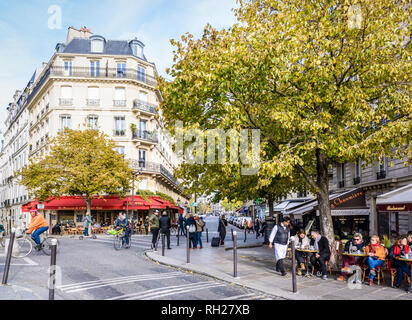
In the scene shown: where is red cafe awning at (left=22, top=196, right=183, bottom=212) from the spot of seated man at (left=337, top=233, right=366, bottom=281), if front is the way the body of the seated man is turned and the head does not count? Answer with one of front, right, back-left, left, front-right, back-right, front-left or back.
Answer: right

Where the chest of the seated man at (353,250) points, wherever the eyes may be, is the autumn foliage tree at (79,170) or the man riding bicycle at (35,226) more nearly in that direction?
the man riding bicycle

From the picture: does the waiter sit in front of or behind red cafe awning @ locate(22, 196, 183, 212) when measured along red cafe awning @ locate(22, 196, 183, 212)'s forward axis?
in front

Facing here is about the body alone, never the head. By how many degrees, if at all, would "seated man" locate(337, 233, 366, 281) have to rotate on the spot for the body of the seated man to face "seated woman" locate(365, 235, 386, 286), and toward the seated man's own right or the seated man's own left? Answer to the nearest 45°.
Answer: approximately 90° to the seated man's own left

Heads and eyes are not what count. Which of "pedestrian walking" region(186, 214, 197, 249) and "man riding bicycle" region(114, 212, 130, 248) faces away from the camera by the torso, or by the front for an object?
the pedestrian walking

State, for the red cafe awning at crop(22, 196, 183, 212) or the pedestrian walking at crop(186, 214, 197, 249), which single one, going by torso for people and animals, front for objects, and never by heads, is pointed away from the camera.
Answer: the pedestrian walking

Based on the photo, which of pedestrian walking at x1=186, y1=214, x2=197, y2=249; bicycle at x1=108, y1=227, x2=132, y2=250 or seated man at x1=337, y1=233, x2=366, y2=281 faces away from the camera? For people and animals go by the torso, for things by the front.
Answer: the pedestrian walking

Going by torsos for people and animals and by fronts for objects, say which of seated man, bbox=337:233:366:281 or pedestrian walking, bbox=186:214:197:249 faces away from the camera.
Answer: the pedestrian walking

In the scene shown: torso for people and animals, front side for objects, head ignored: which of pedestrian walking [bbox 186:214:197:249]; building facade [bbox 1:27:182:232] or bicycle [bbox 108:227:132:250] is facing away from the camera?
the pedestrian walking

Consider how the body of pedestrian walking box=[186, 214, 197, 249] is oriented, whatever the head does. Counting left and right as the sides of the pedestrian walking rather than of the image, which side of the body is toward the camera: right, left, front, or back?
back

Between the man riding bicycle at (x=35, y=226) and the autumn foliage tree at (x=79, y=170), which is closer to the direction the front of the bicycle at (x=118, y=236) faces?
the man riding bicycle

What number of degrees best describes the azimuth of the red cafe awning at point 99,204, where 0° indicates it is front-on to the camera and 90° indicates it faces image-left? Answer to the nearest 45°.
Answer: approximately 0°
